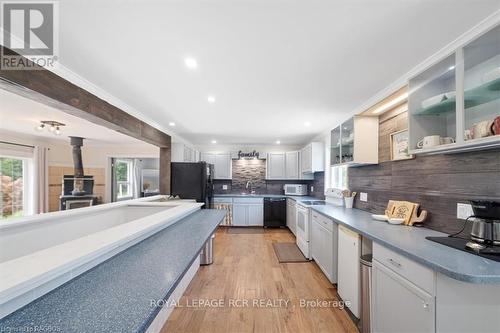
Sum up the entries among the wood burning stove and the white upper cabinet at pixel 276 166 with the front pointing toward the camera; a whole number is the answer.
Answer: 2

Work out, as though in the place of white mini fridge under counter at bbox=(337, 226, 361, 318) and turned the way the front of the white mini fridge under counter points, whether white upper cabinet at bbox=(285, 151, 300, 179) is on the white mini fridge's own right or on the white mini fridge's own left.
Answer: on the white mini fridge's own right

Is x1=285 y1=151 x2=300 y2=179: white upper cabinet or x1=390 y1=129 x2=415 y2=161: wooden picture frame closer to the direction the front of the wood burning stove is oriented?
the wooden picture frame

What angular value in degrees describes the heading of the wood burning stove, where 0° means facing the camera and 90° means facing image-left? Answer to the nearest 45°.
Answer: approximately 0°
